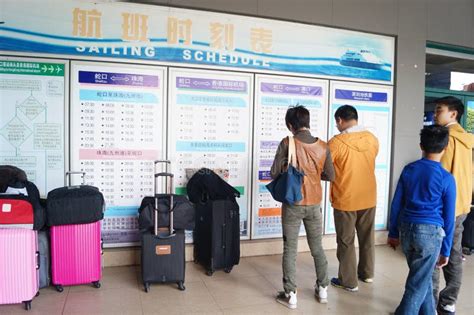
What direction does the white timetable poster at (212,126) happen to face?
toward the camera

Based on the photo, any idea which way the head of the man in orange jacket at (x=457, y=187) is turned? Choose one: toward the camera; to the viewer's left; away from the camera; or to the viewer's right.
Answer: to the viewer's left

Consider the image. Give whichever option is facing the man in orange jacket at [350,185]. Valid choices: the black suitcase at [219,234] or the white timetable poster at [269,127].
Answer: the white timetable poster

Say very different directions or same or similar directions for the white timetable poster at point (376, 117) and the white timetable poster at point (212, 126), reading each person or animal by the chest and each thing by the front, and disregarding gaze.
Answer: same or similar directions

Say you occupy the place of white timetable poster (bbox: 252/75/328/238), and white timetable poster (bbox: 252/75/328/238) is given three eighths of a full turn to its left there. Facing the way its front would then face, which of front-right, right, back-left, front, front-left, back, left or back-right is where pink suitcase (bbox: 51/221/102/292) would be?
back-left

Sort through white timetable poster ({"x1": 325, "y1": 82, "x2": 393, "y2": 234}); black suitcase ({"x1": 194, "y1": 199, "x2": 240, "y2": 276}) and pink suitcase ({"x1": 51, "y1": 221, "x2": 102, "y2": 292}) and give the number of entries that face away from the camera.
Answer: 0

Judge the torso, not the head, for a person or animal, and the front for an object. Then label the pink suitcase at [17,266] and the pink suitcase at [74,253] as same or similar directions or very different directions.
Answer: same or similar directions

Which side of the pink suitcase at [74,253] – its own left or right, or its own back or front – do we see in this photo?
front

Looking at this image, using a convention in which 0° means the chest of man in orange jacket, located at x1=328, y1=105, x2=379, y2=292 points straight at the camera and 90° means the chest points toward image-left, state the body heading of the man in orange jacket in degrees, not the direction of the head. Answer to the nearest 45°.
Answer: approximately 135°

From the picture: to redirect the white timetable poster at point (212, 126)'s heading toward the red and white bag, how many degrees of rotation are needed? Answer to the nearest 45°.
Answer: approximately 45° to its right

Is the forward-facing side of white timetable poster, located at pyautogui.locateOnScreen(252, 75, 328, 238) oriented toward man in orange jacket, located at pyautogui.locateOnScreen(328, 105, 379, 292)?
yes
